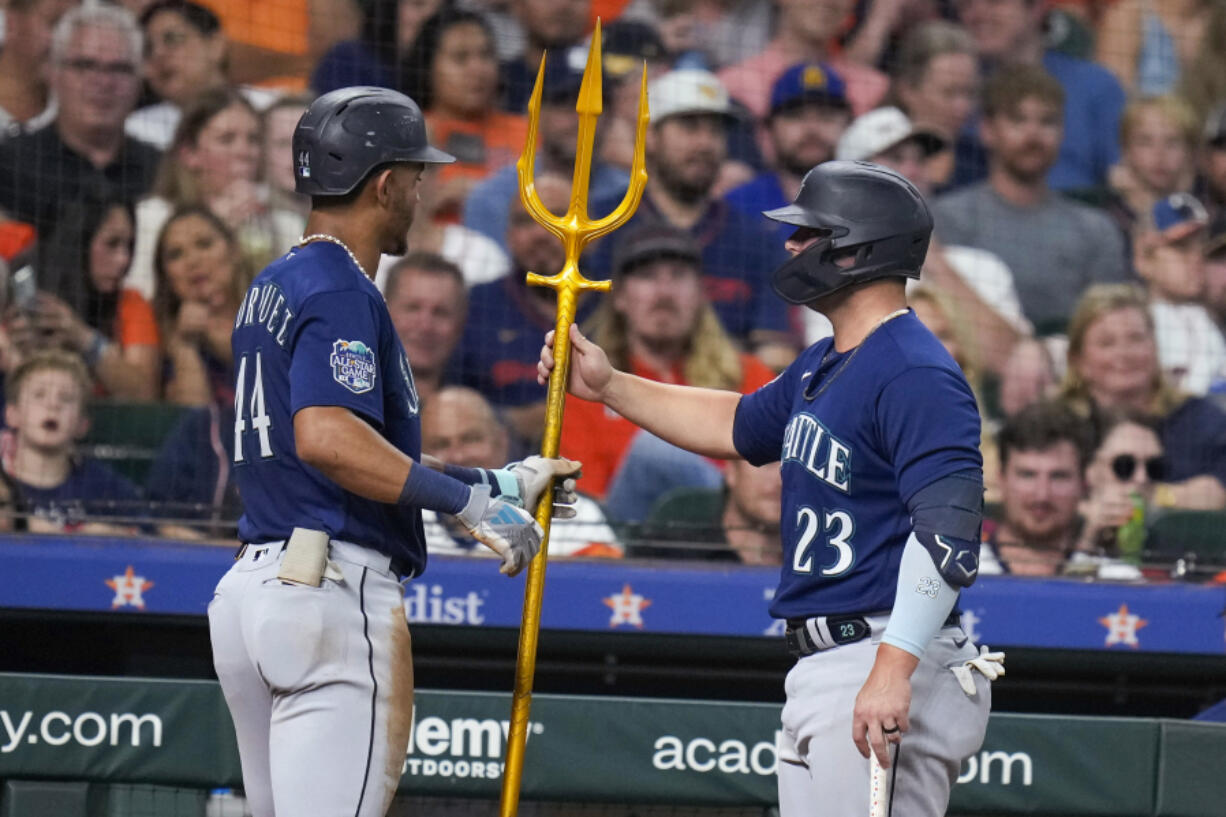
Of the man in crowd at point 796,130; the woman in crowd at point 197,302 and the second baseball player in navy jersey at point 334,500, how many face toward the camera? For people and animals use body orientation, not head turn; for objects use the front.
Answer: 2

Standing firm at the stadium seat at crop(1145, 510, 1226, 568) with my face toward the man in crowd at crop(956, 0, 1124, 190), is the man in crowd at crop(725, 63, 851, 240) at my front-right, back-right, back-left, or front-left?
front-left

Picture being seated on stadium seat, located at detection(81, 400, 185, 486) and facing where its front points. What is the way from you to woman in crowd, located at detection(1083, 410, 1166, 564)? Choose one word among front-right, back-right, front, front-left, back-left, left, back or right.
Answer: left

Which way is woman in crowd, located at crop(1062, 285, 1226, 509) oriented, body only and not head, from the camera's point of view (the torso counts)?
toward the camera

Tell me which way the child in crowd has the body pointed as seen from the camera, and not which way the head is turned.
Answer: toward the camera

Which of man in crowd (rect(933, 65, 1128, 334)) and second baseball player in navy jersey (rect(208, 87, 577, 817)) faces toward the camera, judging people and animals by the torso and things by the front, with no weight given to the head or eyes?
the man in crowd

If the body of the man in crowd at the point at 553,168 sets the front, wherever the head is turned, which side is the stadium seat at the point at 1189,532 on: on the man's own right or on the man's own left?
on the man's own left

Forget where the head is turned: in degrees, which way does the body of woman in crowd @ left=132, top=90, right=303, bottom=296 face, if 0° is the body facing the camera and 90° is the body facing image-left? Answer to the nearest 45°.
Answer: approximately 315°

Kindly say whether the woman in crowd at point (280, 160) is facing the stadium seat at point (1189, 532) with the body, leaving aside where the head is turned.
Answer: no

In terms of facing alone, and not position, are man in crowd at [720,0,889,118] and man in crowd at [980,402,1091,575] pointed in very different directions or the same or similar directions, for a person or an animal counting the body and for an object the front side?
same or similar directions

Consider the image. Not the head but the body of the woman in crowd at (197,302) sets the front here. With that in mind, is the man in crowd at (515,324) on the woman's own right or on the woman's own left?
on the woman's own left

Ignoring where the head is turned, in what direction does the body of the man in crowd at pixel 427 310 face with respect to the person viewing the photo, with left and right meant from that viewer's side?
facing the viewer

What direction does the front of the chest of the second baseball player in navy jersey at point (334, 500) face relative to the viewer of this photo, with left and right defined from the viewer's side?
facing away from the viewer and to the right of the viewer

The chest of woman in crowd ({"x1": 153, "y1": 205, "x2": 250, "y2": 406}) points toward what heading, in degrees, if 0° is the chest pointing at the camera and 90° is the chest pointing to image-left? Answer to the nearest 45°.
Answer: approximately 0°

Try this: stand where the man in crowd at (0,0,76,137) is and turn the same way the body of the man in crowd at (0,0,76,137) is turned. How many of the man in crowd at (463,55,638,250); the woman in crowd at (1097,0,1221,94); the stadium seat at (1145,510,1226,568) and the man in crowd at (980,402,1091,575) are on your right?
0
